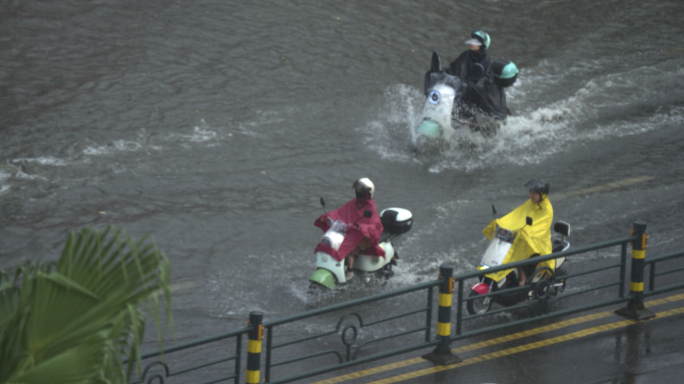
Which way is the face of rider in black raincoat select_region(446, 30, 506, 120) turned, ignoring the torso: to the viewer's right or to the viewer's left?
to the viewer's left

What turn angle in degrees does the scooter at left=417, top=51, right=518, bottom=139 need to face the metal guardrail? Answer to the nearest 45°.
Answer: approximately 45° to its left

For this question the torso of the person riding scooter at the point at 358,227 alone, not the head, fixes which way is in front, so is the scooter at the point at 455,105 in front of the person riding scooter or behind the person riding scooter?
behind

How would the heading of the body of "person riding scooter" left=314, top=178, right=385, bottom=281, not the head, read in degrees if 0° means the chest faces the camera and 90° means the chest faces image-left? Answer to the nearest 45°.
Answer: approximately 45°

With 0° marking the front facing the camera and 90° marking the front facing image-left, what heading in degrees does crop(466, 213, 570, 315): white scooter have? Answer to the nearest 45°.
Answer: approximately 45°

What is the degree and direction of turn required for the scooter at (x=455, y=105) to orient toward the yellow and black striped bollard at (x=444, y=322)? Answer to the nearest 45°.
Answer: approximately 45° to its left
